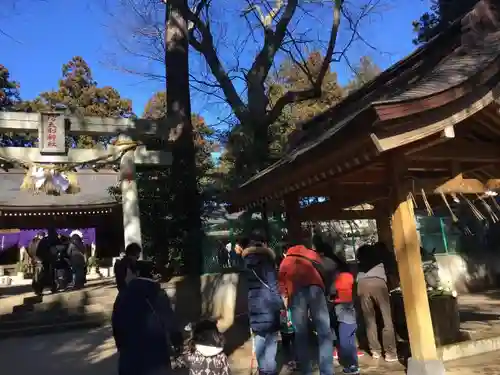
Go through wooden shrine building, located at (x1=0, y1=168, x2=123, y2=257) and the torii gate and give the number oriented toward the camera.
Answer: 2

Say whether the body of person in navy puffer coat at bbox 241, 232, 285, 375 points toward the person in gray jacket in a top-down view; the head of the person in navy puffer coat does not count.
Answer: no

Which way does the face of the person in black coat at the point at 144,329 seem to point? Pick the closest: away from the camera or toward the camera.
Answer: away from the camera

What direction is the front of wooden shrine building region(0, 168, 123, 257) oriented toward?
toward the camera

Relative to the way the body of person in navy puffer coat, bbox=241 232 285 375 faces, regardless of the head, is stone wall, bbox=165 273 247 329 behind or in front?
in front

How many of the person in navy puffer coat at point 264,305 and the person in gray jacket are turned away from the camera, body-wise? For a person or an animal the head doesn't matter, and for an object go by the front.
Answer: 2

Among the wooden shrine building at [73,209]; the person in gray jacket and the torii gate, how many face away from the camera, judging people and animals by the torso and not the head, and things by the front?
1

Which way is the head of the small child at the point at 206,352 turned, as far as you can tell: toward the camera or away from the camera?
away from the camera

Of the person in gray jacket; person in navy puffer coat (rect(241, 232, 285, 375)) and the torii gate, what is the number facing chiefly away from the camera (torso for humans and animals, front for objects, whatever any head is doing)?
2

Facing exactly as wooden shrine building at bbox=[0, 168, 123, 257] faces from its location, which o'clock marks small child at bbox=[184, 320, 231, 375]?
The small child is roughly at 12 o'clock from the wooden shrine building.

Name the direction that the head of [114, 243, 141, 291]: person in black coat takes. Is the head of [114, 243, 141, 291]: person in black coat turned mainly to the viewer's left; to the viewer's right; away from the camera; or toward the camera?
away from the camera

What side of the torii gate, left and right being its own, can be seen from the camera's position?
front

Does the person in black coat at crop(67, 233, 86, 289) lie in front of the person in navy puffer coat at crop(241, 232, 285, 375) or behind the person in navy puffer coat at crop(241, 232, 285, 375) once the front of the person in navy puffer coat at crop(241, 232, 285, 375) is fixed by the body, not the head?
in front

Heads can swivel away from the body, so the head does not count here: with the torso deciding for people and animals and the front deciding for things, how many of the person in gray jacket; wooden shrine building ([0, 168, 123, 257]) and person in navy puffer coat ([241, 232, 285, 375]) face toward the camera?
1

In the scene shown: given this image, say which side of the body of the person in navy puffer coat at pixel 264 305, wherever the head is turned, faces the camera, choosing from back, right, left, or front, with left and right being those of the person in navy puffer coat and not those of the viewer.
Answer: back

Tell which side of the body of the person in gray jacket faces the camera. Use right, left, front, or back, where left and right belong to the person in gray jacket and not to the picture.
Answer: back

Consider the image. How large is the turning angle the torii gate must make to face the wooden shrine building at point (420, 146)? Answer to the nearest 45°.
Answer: approximately 45° to its left

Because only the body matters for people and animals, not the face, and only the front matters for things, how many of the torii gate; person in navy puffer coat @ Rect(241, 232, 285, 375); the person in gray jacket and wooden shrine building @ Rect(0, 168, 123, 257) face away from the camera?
2

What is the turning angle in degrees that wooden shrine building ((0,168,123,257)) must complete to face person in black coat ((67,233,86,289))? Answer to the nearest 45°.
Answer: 0° — it already faces them
